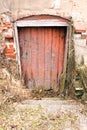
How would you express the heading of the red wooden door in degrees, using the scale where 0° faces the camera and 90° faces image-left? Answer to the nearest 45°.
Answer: approximately 0°
